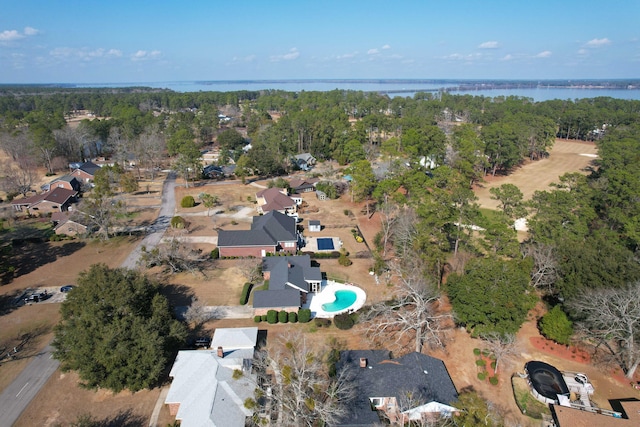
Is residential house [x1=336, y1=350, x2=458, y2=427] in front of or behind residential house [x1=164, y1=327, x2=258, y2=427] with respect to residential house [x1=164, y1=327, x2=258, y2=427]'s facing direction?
behind

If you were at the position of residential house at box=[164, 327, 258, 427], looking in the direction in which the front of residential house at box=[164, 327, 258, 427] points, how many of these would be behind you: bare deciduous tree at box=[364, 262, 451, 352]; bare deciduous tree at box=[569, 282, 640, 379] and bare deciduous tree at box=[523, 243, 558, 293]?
3

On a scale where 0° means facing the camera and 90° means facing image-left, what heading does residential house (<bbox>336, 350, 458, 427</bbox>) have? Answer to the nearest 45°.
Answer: approximately 0°

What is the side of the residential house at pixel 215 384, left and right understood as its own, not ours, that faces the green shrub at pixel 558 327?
back

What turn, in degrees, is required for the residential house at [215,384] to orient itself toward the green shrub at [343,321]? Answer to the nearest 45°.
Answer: approximately 135° to its right

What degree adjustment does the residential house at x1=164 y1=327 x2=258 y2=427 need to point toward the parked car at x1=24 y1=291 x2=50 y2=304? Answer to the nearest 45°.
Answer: approximately 45° to its right

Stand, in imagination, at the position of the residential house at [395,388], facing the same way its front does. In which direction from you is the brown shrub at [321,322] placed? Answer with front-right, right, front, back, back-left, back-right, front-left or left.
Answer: back-right

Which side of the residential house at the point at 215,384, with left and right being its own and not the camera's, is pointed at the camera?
left

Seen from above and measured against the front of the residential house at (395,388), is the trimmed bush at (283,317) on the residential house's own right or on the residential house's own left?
on the residential house's own right

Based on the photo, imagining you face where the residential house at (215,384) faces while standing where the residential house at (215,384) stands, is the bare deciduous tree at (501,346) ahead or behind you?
behind
